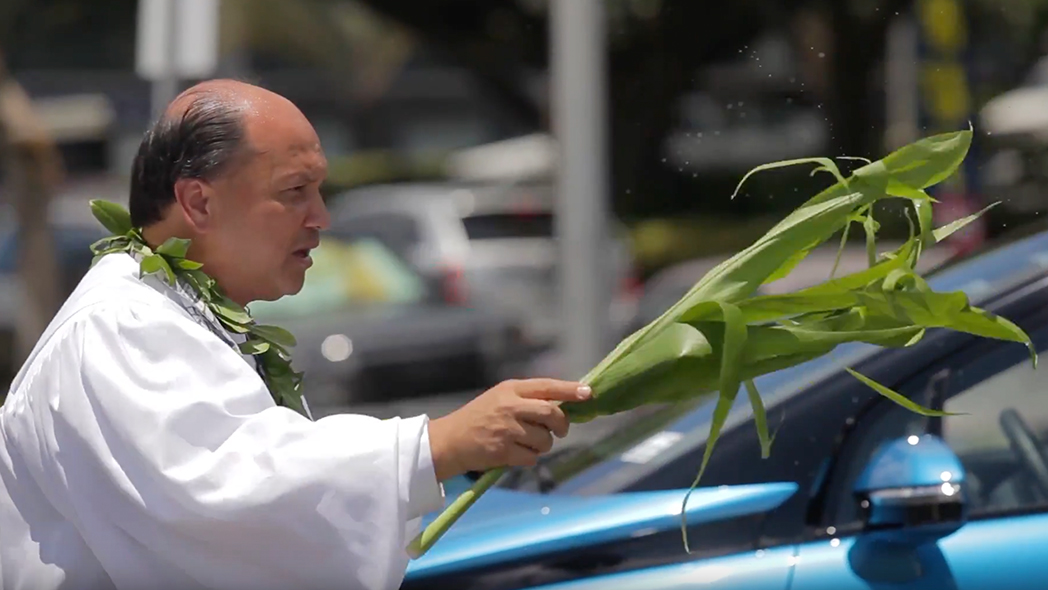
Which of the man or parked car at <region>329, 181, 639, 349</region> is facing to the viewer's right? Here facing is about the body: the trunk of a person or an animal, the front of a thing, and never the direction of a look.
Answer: the man

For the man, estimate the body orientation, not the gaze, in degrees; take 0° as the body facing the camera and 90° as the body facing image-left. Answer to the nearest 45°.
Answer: approximately 270°

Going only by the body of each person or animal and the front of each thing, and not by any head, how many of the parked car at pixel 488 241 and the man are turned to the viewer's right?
1

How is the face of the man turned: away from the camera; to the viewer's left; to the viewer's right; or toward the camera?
to the viewer's right

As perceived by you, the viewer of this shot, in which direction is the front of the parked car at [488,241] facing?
facing away from the viewer and to the left of the viewer

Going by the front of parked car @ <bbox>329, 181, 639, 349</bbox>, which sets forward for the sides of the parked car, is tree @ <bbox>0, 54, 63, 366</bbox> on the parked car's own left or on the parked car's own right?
on the parked car's own left
